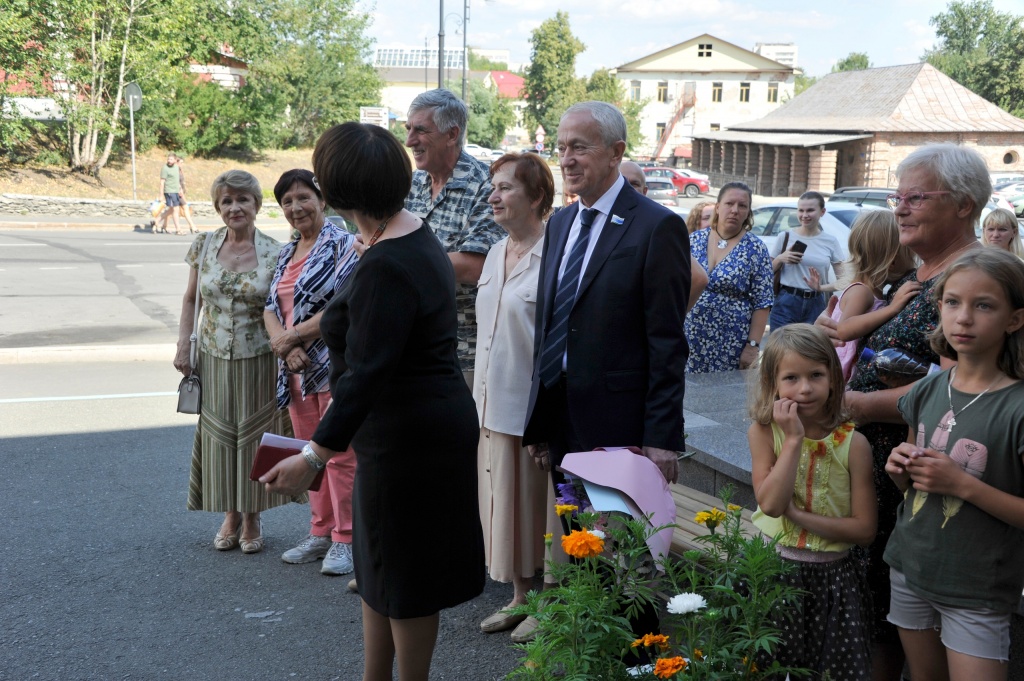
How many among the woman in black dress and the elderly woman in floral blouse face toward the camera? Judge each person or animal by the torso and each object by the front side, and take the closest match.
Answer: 1

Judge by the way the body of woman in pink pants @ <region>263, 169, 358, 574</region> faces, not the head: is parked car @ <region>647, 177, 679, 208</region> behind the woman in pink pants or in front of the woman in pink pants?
behind

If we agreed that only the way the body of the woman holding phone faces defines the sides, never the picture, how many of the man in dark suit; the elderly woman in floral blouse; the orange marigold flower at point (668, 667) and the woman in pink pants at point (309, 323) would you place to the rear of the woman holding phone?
0

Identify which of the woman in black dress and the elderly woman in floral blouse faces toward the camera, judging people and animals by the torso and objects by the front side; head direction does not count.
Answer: the elderly woman in floral blouse

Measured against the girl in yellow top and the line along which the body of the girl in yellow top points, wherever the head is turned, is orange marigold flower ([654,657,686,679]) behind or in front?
in front

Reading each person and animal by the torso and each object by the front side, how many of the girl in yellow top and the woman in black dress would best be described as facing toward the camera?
1

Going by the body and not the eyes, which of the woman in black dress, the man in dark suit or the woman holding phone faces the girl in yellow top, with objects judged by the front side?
the woman holding phone

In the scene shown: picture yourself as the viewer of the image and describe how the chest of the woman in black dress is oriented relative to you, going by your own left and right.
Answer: facing away from the viewer and to the left of the viewer

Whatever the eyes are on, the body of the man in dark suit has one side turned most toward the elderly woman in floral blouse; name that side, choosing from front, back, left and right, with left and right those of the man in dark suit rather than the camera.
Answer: right

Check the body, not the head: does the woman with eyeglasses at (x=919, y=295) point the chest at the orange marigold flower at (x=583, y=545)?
yes

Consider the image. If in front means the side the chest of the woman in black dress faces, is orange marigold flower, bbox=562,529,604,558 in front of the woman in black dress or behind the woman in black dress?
behind

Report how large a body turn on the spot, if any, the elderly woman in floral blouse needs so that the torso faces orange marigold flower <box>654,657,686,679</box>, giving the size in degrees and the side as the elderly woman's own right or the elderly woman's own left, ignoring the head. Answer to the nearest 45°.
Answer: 0° — they already face it

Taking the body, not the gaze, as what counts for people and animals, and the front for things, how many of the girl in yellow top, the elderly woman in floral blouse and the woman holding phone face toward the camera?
3

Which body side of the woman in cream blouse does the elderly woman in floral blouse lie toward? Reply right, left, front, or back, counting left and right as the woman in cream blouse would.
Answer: right

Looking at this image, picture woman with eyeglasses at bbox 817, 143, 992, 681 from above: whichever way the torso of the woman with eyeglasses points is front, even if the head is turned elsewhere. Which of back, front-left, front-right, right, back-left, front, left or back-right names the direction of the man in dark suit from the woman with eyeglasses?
front-right

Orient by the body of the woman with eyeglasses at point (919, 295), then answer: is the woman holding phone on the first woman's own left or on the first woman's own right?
on the first woman's own right

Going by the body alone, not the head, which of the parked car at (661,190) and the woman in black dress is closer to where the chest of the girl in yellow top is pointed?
the woman in black dress

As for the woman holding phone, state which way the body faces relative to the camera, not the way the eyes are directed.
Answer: toward the camera

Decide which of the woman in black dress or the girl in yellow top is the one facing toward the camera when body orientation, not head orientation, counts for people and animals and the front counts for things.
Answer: the girl in yellow top

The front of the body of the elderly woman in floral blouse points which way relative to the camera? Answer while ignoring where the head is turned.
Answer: toward the camera

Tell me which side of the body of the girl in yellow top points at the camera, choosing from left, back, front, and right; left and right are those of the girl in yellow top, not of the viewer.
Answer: front
